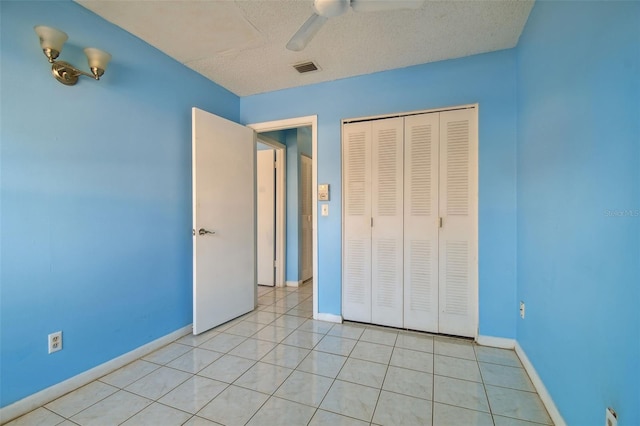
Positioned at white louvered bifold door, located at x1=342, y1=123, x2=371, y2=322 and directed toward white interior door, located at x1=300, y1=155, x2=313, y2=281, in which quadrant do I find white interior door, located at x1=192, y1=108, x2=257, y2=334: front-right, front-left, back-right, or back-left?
front-left

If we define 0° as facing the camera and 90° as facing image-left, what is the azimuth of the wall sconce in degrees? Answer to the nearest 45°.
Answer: approximately 315°

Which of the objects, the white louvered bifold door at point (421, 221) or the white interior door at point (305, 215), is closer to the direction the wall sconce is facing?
the white louvered bifold door

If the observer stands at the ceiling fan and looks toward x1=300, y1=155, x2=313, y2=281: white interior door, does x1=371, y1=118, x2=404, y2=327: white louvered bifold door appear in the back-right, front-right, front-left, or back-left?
front-right

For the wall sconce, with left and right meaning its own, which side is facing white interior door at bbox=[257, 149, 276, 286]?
left

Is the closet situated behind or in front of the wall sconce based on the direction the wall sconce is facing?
in front

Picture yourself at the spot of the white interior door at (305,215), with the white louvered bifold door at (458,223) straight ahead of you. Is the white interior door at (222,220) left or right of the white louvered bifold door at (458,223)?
right

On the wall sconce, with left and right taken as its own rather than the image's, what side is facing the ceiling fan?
front

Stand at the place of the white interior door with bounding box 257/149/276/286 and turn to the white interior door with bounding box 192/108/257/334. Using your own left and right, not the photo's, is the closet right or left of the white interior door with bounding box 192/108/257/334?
left

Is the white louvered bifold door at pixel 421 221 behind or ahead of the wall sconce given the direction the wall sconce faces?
ahead

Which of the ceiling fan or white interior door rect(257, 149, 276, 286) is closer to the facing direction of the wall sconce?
the ceiling fan

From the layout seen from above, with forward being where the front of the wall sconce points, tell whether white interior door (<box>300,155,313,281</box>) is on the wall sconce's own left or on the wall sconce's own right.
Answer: on the wall sconce's own left

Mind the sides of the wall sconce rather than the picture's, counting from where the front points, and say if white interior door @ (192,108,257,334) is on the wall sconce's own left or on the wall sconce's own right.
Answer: on the wall sconce's own left

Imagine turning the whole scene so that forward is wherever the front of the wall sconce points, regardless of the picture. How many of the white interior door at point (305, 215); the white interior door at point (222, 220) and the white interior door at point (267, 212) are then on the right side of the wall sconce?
0

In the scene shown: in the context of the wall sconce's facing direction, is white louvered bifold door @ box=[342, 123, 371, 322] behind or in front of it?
in front

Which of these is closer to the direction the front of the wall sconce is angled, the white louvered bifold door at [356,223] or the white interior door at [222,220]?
the white louvered bifold door

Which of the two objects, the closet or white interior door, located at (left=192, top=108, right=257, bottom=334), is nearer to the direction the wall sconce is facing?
the closet

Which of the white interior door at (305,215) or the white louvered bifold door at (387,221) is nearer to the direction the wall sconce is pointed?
the white louvered bifold door
